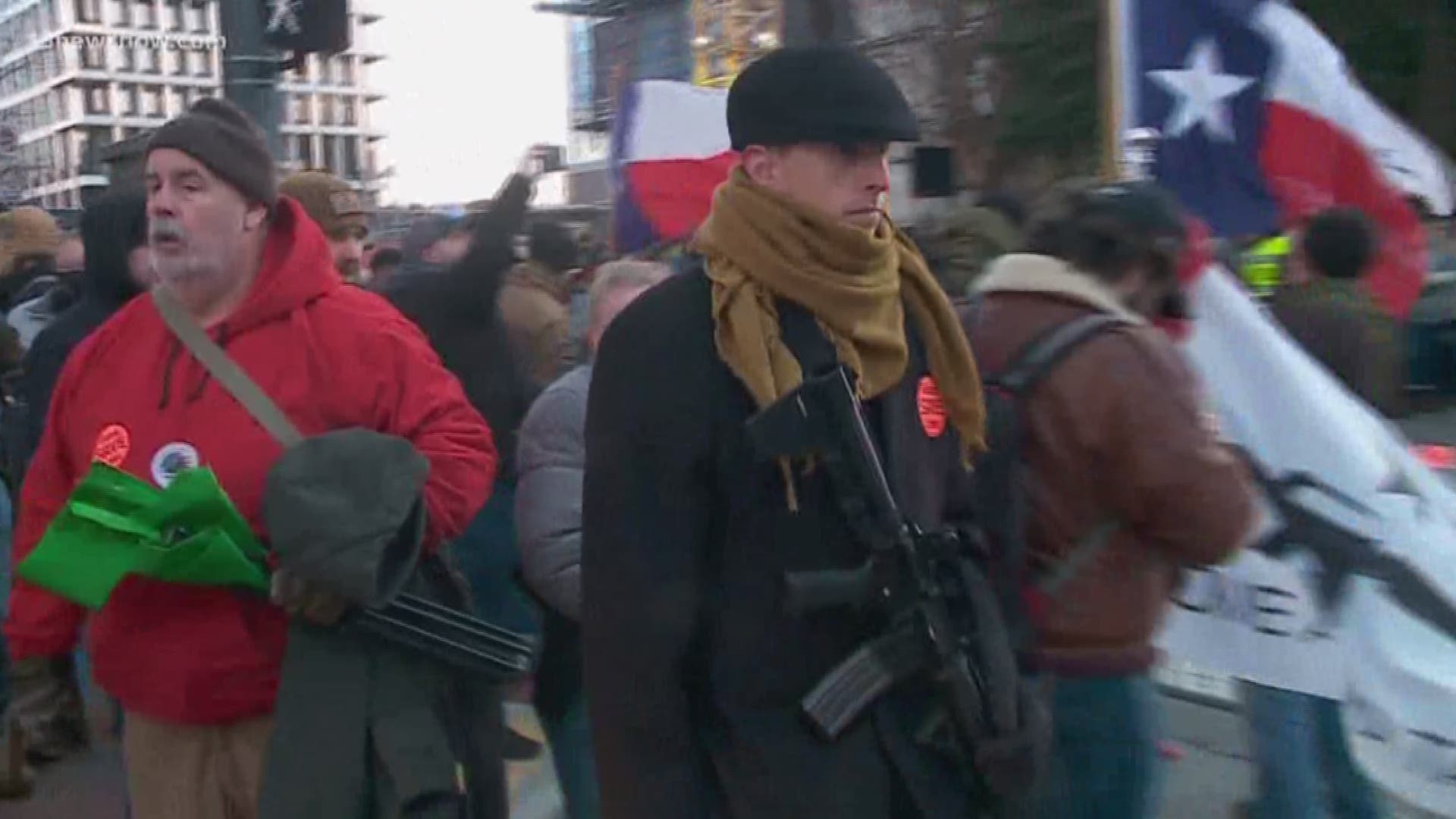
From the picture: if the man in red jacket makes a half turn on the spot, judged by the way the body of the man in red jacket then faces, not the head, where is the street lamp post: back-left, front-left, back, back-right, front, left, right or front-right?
front-left

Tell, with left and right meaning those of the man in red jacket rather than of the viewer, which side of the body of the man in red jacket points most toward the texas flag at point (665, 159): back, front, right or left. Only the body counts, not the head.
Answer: back

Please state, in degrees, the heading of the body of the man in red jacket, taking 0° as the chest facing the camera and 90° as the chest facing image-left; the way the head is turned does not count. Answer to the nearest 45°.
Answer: approximately 45°

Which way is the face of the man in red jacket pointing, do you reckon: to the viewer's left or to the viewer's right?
to the viewer's left

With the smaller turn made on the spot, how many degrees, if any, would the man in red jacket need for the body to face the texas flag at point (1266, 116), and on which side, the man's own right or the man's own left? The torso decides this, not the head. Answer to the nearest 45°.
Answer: approximately 180°
